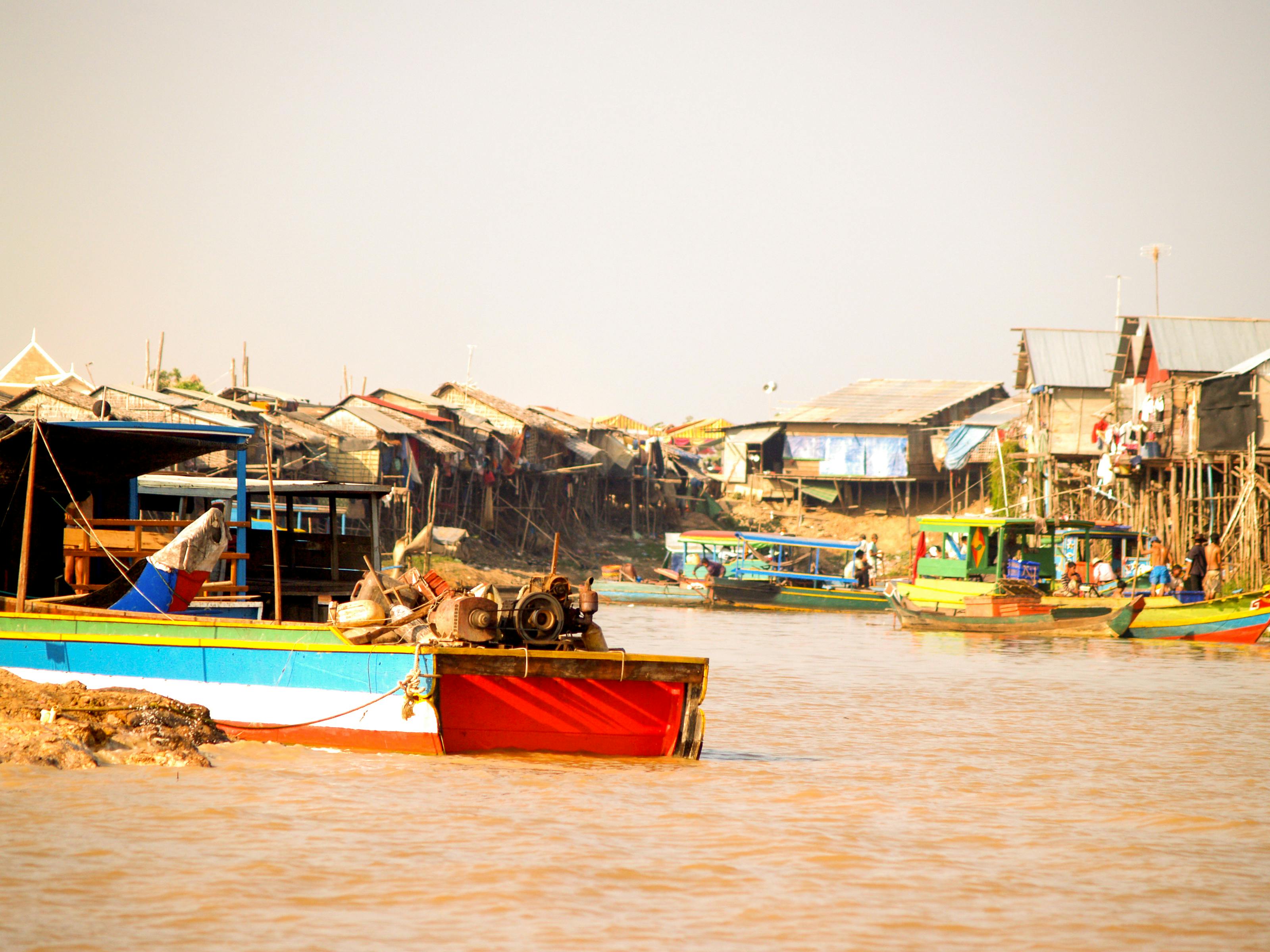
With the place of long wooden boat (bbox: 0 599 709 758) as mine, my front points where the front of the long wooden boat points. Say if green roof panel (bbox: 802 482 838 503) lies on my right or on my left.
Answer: on my right

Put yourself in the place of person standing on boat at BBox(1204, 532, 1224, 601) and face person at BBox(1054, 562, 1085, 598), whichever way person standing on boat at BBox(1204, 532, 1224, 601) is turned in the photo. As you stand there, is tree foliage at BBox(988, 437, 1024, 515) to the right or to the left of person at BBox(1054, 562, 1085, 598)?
right

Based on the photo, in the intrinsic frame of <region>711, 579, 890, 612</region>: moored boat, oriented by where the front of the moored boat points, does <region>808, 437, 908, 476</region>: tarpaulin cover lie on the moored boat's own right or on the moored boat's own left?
on the moored boat's own right

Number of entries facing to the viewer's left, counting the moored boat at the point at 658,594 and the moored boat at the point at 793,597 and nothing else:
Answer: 2

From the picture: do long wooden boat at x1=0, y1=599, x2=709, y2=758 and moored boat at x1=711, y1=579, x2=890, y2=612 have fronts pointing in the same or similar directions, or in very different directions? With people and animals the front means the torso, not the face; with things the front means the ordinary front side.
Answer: same or similar directions

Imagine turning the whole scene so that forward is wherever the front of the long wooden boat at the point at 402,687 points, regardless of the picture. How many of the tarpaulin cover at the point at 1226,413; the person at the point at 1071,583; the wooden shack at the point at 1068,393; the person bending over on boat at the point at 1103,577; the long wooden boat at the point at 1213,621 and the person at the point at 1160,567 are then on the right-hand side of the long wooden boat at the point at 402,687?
6

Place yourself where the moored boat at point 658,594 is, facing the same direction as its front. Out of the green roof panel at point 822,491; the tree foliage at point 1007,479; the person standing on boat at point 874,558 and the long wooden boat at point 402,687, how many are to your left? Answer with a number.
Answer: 1

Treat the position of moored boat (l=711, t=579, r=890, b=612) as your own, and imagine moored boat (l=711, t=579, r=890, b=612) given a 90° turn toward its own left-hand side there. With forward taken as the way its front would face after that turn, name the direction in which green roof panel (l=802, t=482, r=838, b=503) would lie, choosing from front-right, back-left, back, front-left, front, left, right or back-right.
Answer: back

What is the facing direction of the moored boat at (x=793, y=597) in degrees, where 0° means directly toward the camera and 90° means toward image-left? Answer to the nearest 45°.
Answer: approximately 90°

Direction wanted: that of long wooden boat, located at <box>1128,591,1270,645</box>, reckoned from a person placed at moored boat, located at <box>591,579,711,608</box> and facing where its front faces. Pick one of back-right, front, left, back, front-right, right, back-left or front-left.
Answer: back-left

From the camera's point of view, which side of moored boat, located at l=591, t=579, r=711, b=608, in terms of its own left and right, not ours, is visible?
left

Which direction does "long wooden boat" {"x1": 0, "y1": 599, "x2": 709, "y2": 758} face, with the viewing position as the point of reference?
facing away from the viewer and to the left of the viewer

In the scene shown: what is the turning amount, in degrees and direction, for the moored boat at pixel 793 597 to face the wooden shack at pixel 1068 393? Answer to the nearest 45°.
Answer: approximately 135° to its right

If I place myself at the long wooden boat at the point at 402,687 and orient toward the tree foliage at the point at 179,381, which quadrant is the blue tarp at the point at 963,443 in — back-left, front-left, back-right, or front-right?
front-right

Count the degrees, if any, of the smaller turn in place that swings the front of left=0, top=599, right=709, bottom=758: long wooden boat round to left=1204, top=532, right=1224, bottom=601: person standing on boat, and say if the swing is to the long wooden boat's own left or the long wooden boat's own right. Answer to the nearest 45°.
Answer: approximately 90° to the long wooden boat's own right

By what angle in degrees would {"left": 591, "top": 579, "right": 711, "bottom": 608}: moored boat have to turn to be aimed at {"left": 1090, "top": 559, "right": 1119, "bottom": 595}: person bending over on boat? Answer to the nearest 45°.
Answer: approximately 135° to its left
